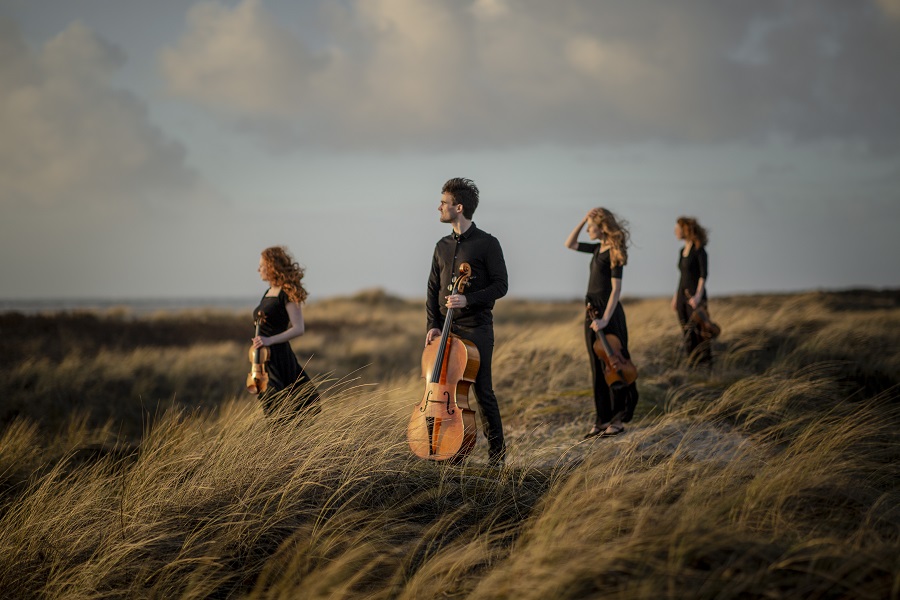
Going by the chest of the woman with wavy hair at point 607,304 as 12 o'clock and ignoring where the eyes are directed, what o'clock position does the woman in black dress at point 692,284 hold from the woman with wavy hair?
The woman in black dress is roughly at 5 o'clock from the woman with wavy hair.

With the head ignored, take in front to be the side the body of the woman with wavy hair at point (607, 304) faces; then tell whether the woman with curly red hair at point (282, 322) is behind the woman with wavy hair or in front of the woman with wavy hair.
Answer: in front

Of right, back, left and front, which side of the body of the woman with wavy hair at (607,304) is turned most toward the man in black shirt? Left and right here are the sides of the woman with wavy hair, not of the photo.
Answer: front

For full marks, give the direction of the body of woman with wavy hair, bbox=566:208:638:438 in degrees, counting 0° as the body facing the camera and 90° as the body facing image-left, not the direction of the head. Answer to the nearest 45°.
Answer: approximately 45°

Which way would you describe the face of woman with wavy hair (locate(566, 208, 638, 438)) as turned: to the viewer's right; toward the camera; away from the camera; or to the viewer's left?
to the viewer's left

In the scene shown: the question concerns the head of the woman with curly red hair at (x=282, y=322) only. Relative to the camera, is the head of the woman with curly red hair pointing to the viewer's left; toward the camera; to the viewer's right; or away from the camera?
to the viewer's left

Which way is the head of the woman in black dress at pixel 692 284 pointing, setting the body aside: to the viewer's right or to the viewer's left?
to the viewer's left

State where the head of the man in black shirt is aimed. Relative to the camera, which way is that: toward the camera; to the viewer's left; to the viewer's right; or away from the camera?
to the viewer's left

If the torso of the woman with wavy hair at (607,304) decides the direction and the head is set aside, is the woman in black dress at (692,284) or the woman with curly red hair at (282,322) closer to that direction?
the woman with curly red hair
